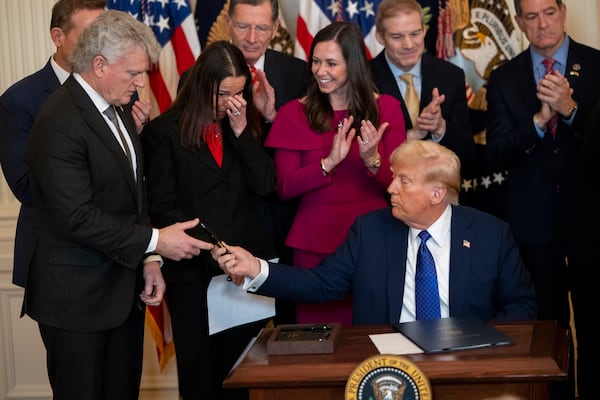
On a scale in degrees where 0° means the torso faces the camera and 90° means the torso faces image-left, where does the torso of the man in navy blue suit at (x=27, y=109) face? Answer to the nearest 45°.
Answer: approximately 315°

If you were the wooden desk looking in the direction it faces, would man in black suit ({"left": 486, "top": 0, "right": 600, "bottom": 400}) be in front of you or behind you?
behind

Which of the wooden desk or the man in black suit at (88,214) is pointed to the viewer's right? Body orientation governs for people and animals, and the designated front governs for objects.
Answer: the man in black suit

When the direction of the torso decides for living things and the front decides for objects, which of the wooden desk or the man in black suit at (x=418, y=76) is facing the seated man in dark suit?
the man in black suit

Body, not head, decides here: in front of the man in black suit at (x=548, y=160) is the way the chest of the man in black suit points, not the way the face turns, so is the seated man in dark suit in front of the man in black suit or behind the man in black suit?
in front

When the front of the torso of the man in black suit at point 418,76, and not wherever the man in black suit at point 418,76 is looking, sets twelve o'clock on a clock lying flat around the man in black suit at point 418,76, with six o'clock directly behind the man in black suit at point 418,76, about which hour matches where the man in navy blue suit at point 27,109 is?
the man in navy blue suit at point 27,109 is roughly at 2 o'clock from the man in black suit at point 418,76.

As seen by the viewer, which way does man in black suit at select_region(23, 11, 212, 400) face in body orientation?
to the viewer's right
